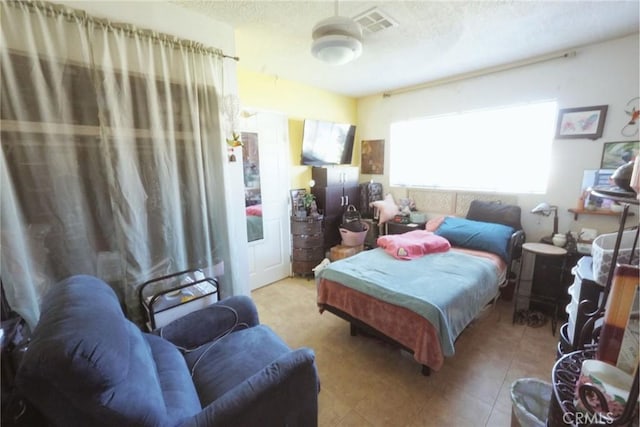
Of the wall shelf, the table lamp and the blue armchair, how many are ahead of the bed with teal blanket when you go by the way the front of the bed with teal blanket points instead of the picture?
1

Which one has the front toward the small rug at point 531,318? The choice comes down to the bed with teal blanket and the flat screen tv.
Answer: the flat screen tv

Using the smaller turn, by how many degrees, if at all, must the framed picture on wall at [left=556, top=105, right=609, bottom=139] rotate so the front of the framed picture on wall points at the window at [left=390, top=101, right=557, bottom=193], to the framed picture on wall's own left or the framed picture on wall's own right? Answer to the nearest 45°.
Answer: approximately 45° to the framed picture on wall's own right

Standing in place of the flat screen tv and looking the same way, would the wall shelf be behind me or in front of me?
in front

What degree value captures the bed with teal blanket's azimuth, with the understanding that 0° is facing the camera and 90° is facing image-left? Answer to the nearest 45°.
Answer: approximately 45°

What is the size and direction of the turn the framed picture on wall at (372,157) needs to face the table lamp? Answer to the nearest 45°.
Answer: approximately 90° to its left

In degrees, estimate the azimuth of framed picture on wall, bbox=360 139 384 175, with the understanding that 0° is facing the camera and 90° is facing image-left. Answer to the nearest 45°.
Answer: approximately 45°

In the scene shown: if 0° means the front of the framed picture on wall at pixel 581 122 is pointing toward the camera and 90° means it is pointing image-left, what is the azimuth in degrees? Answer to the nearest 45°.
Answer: approximately 45°

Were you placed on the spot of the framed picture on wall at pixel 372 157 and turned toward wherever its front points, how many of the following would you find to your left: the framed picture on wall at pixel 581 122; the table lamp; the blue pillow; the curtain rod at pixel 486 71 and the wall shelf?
5

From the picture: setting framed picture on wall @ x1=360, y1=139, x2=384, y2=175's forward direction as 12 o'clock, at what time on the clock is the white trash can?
The white trash can is roughly at 10 o'clock from the framed picture on wall.

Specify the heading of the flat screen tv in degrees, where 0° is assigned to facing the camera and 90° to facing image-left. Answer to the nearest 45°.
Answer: approximately 315°

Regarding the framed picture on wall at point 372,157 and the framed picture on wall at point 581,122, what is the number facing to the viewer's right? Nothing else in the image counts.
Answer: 0
